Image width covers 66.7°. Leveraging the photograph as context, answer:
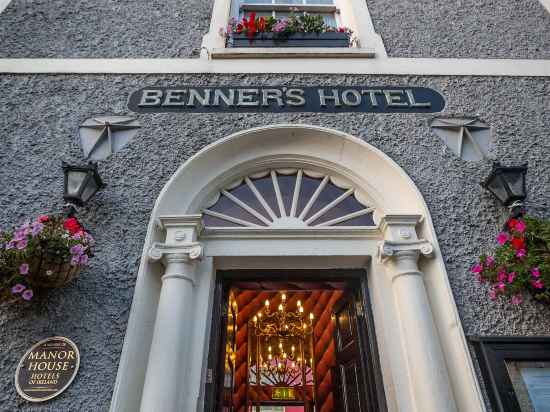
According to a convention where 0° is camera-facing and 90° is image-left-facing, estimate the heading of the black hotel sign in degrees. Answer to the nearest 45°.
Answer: approximately 0°

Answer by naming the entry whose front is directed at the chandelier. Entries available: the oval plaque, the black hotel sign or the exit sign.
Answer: the exit sign

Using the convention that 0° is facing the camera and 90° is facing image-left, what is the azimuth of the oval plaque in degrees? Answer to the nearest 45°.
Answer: approximately 0°

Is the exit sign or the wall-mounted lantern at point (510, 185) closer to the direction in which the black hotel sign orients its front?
the wall-mounted lantern

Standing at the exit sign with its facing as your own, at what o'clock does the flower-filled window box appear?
The flower-filled window box is roughly at 12 o'clock from the exit sign.

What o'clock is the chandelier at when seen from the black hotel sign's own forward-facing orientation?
The chandelier is roughly at 6 o'clock from the black hotel sign.

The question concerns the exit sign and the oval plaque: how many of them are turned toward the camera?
2
